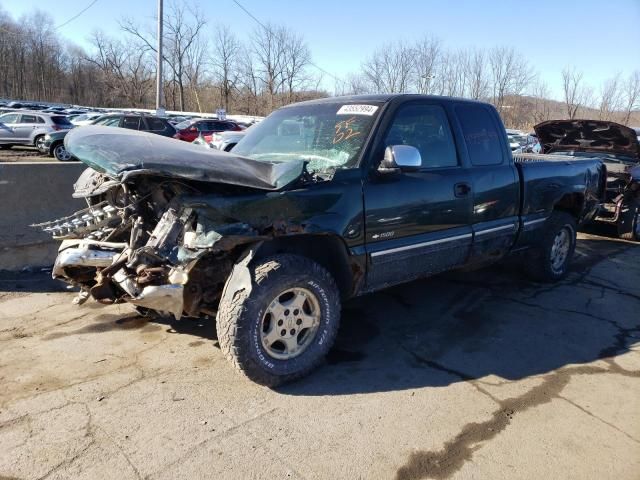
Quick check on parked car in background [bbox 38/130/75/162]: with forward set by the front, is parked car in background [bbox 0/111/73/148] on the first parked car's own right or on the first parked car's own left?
on the first parked car's own right

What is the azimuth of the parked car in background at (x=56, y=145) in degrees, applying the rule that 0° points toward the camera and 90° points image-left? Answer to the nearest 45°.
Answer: approximately 45°

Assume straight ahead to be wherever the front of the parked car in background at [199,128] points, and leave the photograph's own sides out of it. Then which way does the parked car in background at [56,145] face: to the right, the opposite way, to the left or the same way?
the same way

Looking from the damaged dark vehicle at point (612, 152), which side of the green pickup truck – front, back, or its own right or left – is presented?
back

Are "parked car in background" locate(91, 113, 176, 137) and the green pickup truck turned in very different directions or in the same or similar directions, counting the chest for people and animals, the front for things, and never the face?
same or similar directions

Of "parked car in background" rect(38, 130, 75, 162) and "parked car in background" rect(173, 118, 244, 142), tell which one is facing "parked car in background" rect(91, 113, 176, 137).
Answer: "parked car in background" rect(173, 118, 244, 142)

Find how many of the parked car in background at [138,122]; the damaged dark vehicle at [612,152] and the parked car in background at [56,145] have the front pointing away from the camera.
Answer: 0

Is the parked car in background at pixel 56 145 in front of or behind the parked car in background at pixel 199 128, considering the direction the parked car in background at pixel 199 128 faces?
in front

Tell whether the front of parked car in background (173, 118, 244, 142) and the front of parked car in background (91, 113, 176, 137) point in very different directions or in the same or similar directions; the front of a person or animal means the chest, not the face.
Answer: same or similar directions

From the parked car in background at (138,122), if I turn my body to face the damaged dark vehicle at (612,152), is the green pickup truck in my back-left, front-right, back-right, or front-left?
front-right

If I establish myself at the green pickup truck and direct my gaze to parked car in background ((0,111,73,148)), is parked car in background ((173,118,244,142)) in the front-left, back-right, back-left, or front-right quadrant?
front-right

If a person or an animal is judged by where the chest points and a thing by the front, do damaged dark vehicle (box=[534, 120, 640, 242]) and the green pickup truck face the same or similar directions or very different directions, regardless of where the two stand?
same or similar directions

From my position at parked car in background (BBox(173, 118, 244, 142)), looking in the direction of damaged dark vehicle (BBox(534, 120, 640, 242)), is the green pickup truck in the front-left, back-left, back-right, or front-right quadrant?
front-right

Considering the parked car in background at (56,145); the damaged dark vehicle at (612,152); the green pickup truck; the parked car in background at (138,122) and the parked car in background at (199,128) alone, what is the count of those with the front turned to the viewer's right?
0

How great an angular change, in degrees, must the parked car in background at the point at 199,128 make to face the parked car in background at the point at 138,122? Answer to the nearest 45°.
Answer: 0° — it already faces it

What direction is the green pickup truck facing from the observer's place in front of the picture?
facing the viewer and to the left of the viewer

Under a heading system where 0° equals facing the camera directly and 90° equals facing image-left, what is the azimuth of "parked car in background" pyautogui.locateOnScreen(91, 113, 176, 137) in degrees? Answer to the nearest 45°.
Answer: approximately 45°
